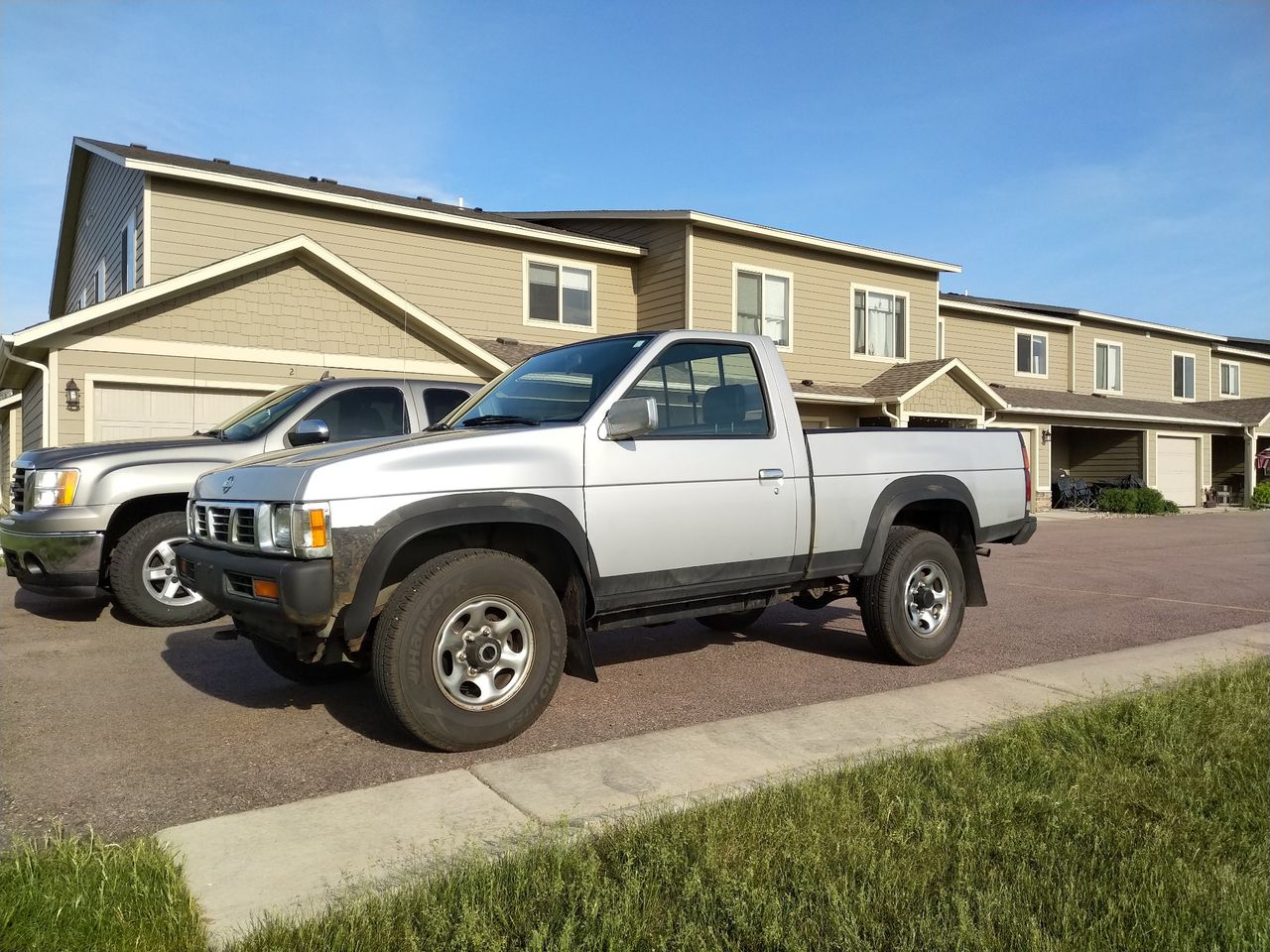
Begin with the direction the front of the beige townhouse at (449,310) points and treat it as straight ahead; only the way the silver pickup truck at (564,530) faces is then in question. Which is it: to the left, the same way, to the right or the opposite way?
to the right

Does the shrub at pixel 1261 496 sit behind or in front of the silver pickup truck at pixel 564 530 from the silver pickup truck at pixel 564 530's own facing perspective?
behind

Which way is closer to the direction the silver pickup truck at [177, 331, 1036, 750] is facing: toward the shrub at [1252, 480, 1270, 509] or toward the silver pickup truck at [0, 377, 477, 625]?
the silver pickup truck

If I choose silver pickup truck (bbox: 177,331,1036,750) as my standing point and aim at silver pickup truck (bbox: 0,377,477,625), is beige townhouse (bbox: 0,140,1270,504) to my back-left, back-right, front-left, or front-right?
front-right

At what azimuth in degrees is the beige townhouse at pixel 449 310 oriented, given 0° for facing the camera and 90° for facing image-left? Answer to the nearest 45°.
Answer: approximately 315°

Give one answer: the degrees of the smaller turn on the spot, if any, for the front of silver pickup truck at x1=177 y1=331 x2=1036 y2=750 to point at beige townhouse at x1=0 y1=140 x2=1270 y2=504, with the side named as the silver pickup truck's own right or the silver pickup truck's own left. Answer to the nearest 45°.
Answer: approximately 135° to the silver pickup truck's own right

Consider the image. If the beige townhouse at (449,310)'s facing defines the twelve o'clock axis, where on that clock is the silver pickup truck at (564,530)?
The silver pickup truck is roughly at 1 o'clock from the beige townhouse.

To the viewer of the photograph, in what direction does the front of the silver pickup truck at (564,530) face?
facing the viewer and to the left of the viewer

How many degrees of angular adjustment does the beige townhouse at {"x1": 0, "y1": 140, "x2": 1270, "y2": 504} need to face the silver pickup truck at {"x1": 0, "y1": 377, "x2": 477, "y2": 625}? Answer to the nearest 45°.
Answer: approximately 45° to its right

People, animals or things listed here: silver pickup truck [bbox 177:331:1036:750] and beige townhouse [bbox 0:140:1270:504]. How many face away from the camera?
0

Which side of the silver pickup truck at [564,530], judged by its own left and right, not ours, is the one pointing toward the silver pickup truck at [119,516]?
right

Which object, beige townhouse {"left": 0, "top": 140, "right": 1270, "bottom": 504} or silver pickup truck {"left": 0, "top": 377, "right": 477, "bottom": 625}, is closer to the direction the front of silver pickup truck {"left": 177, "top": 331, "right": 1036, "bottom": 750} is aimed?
the silver pickup truck
